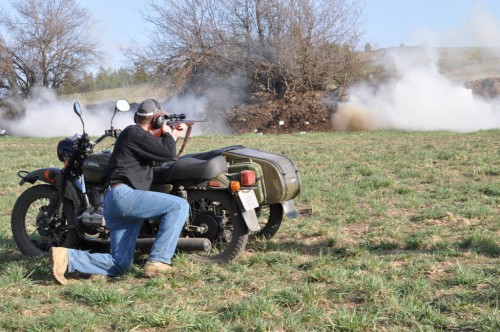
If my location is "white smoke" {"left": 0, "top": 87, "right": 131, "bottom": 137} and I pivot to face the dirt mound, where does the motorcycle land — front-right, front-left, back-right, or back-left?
front-right

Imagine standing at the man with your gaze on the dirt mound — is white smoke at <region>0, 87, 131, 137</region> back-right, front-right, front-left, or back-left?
front-left

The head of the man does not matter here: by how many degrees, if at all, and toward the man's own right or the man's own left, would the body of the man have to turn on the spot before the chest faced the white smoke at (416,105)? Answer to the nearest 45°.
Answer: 0° — they already face it

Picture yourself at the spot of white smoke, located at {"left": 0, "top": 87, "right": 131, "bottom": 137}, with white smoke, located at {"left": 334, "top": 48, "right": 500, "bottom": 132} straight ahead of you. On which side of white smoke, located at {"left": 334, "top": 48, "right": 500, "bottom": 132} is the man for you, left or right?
right

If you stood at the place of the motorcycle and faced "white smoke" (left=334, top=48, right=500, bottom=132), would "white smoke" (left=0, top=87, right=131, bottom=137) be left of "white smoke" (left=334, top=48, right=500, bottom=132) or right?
left

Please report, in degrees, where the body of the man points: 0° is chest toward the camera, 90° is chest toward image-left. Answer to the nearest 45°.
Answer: approximately 225°

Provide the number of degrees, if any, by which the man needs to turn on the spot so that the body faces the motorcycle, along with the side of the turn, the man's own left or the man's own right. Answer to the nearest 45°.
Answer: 0° — they already face it

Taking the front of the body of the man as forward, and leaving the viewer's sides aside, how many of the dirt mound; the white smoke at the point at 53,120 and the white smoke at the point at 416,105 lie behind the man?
0

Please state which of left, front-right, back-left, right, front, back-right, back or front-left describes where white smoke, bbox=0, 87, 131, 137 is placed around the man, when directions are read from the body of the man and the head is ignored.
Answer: front-left

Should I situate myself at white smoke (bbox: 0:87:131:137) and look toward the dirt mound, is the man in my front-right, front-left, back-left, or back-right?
front-right

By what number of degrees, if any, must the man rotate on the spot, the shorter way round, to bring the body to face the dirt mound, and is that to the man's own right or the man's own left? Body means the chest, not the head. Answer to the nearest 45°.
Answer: approximately 45° to the man's own left

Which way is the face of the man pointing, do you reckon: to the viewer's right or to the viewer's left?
to the viewer's right
